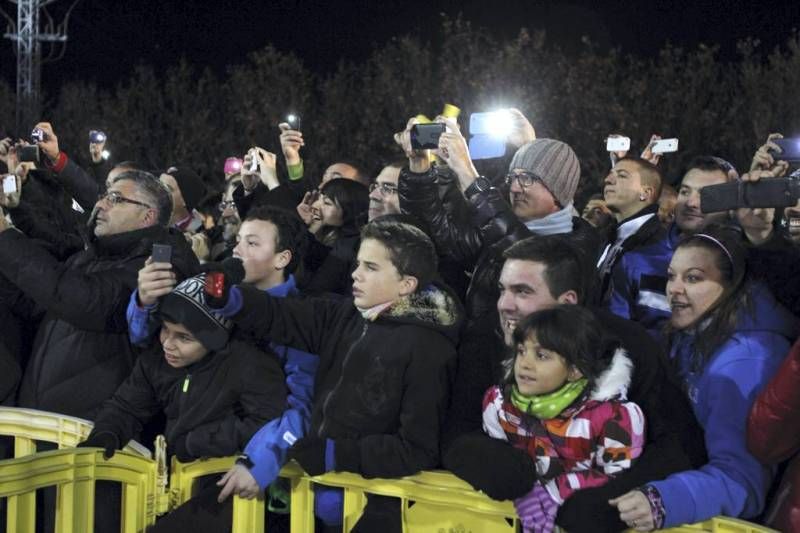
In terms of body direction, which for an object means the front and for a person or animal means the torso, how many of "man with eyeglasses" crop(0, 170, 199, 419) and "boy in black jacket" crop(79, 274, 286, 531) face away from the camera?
0

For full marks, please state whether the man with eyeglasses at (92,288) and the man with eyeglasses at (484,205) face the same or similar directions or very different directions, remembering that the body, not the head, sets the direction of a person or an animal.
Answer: same or similar directions

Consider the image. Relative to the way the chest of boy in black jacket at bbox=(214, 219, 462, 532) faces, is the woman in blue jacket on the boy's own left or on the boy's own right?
on the boy's own left

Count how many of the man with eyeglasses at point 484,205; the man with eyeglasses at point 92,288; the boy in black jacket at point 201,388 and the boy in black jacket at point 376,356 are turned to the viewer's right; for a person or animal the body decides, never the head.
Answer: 0

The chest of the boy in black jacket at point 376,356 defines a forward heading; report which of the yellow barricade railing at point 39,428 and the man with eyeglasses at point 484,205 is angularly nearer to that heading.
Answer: the yellow barricade railing

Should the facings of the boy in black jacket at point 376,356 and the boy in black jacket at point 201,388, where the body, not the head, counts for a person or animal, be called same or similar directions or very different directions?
same or similar directions

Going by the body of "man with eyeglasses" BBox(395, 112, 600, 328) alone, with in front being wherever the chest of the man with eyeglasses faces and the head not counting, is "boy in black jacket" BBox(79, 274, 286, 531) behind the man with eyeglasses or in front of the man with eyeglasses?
in front

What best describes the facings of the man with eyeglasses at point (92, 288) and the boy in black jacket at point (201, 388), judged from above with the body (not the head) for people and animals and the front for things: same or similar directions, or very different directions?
same or similar directions

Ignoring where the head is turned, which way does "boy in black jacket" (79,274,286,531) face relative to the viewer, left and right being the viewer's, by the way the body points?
facing the viewer and to the left of the viewer

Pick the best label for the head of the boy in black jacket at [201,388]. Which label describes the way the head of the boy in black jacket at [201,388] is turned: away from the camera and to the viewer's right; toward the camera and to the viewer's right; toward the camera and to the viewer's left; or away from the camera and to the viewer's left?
toward the camera and to the viewer's left

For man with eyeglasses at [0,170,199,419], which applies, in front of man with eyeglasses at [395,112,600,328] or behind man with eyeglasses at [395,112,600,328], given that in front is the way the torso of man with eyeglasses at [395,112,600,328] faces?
in front

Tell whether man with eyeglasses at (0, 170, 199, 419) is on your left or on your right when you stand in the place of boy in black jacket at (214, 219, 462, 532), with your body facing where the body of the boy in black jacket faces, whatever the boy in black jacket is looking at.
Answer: on your right

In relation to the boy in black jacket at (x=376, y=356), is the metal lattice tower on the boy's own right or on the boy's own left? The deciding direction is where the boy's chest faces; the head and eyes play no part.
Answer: on the boy's own right

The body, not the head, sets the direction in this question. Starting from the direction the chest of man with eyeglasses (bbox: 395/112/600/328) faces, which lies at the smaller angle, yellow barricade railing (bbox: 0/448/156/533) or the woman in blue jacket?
the yellow barricade railing

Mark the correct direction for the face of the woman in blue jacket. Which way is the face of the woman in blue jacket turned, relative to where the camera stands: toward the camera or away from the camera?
toward the camera
